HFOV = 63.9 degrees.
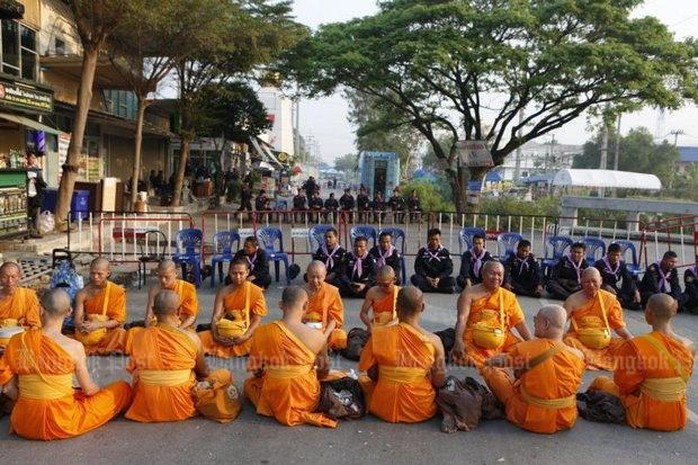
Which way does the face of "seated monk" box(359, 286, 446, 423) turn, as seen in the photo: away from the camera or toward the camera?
away from the camera

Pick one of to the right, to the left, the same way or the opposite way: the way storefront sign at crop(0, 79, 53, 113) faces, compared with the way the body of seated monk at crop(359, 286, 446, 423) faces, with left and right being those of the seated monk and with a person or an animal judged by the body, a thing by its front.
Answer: to the right

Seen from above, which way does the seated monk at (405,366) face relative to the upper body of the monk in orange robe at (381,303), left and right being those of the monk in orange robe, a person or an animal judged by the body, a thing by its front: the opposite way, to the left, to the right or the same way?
the opposite way

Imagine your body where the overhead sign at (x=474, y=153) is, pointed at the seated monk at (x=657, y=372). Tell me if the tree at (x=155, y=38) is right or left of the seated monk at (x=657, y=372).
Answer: right

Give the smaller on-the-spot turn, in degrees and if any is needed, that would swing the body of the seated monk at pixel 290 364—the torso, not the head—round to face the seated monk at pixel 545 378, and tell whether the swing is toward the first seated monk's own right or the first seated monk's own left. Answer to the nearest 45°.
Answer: approximately 90° to the first seated monk's own right

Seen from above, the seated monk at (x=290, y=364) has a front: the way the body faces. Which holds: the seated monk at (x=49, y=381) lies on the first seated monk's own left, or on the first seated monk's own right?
on the first seated monk's own left

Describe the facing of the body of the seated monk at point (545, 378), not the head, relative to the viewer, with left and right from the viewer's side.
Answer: facing away from the viewer and to the left of the viewer

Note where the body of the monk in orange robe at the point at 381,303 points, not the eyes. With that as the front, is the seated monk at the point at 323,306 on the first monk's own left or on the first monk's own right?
on the first monk's own right

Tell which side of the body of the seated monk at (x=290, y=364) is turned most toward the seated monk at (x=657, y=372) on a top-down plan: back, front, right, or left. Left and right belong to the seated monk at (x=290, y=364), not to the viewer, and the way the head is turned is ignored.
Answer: right

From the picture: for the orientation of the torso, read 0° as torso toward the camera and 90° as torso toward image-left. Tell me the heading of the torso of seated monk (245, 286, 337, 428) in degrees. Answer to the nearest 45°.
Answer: approximately 180°

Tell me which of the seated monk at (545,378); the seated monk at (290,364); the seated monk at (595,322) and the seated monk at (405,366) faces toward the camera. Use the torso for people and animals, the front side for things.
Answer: the seated monk at (595,322)

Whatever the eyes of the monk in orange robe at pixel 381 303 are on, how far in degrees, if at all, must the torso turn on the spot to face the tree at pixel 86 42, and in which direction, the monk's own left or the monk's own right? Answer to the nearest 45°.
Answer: approximately 135° to the monk's own right

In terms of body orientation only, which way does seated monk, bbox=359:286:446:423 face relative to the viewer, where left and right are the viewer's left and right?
facing away from the viewer
